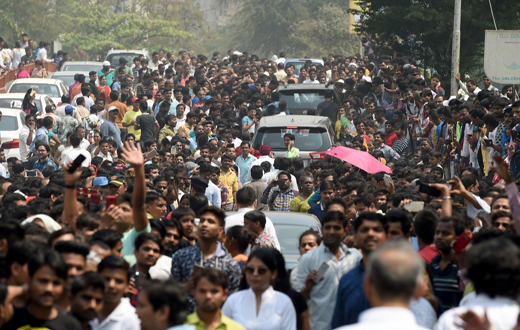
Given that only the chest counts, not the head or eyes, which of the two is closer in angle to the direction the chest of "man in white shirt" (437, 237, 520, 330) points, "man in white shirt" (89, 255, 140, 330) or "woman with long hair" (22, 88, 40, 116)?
the woman with long hair

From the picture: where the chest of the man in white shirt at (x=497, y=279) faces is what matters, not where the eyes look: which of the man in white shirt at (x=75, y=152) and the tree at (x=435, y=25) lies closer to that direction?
the tree

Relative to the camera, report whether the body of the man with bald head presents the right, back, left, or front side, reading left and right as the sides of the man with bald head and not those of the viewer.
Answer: back

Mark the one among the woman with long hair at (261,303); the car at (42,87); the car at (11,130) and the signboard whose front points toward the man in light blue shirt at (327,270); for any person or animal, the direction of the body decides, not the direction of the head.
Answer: the signboard

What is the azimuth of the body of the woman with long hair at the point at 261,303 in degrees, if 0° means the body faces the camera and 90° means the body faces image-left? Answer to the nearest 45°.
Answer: approximately 0°

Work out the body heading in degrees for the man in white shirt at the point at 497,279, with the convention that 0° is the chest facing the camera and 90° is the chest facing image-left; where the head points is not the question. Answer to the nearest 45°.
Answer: approximately 180°
